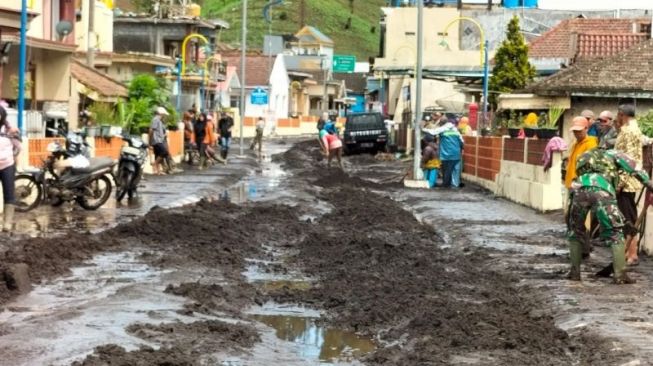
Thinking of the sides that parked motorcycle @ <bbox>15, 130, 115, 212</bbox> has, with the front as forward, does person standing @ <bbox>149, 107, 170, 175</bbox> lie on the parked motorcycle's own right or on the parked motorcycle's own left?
on the parked motorcycle's own right

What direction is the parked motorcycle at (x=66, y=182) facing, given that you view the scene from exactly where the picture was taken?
facing to the left of the viewer

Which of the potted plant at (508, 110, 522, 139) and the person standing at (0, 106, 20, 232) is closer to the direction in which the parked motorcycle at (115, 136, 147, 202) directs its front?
the person standing

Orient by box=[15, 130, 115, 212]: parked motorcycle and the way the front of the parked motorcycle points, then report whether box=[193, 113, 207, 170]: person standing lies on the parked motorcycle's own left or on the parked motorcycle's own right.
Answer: on the parked motorcycle's own right

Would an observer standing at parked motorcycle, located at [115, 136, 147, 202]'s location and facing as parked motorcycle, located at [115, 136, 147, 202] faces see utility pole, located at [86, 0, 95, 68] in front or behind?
behind

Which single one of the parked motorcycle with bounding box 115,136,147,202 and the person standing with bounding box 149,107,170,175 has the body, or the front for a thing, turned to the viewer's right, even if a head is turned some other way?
the person standing

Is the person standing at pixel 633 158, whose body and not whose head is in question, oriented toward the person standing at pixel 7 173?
yes

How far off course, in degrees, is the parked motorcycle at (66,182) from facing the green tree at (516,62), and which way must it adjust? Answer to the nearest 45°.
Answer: approximately 135° to its right

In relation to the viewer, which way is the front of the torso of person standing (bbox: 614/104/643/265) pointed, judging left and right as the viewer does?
facing to the left of the viewer

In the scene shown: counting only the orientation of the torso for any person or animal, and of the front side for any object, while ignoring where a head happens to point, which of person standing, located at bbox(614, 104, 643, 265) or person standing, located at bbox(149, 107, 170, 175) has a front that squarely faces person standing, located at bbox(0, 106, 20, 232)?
person standing, located at bbox(614, 104, 643, 265)
